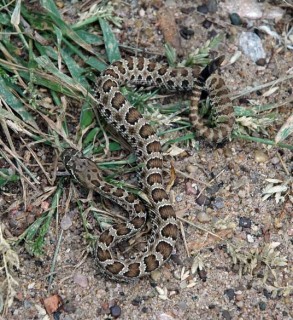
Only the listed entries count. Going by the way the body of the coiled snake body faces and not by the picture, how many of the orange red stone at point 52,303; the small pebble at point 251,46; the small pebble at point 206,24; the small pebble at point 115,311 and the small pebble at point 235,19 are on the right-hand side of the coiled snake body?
3

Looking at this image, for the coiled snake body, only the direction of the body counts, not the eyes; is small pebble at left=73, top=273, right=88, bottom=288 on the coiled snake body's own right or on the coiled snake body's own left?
on the coiled snake body's own left

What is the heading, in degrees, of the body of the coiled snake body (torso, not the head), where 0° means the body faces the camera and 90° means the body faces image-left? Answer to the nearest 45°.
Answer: approximately 135°

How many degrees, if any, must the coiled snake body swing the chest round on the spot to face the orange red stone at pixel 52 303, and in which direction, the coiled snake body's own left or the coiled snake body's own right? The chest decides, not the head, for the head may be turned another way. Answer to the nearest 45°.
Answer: approximately 90° to the coiled snake body's own left

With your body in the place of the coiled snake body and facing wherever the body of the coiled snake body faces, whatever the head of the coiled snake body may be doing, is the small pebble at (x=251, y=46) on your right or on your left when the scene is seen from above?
on your right

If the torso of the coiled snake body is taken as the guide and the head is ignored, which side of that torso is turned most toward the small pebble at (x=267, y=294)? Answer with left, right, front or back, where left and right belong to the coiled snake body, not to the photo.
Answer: back

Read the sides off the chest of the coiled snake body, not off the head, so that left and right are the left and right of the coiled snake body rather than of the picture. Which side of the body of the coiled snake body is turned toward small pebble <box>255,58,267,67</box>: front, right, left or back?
right

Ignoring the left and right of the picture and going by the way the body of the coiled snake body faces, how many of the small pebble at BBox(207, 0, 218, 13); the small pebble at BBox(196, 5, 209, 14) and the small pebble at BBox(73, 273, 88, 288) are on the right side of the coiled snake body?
2

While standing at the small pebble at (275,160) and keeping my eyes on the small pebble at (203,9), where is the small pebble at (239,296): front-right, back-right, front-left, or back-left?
back-left

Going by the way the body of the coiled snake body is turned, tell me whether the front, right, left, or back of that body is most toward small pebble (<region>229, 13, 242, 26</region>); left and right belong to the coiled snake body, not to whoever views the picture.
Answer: right
